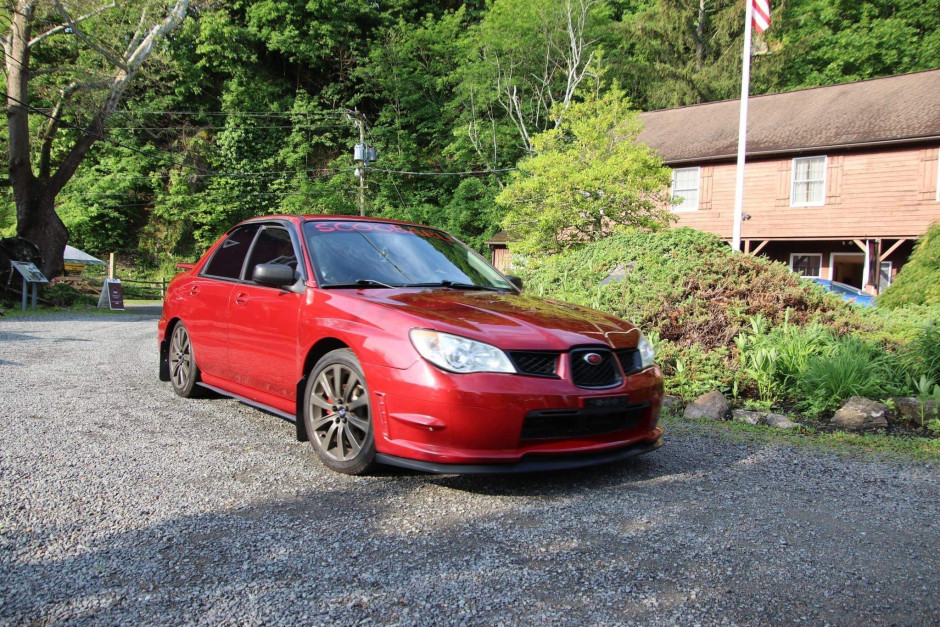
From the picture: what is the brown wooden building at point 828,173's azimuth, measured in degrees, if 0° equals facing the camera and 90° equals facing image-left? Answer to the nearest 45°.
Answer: approximately 45°

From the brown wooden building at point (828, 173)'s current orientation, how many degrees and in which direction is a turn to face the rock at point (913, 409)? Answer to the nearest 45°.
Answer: approximately 45° to its left

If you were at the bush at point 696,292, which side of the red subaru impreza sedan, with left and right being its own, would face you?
left

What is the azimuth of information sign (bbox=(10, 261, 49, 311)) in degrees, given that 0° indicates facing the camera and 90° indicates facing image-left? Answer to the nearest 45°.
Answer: approximately 315°

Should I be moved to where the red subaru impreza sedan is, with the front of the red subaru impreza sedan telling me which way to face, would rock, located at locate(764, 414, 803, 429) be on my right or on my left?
on my left
